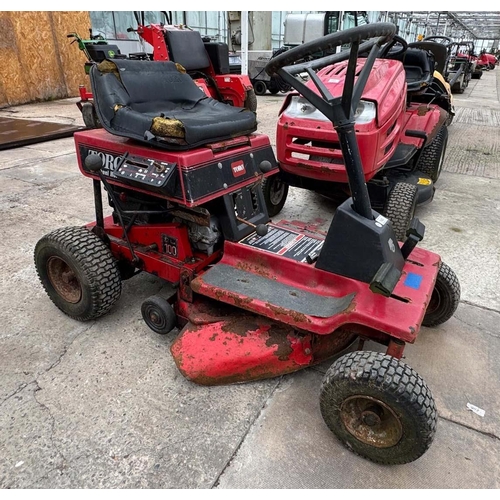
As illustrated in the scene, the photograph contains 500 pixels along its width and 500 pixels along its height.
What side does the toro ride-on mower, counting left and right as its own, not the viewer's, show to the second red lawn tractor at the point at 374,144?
left

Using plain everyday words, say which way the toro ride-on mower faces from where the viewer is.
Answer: facing the viewer and to the right of the viewer

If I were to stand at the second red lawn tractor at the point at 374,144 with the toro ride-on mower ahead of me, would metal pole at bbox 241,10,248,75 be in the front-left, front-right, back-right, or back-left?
back-right

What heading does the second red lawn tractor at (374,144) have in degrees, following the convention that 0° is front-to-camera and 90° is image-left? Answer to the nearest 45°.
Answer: approximately 45°

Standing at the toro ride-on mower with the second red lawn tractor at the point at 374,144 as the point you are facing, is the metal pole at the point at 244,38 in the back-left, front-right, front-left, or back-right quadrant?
front-left

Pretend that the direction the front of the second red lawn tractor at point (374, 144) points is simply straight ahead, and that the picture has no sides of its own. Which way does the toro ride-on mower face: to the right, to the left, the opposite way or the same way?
to the left

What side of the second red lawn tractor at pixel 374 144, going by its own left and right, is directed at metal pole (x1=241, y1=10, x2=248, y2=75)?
right

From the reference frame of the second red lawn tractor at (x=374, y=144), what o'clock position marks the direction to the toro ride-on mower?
The toro ride-on mower is roughly at 11 o'clock from the second red lawn tractor.

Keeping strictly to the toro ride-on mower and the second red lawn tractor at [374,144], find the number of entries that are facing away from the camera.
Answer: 0

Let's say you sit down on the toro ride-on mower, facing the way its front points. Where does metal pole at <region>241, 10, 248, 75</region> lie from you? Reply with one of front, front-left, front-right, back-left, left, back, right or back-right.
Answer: back-left

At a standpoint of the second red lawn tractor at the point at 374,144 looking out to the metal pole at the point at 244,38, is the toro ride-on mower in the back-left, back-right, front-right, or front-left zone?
back-left
